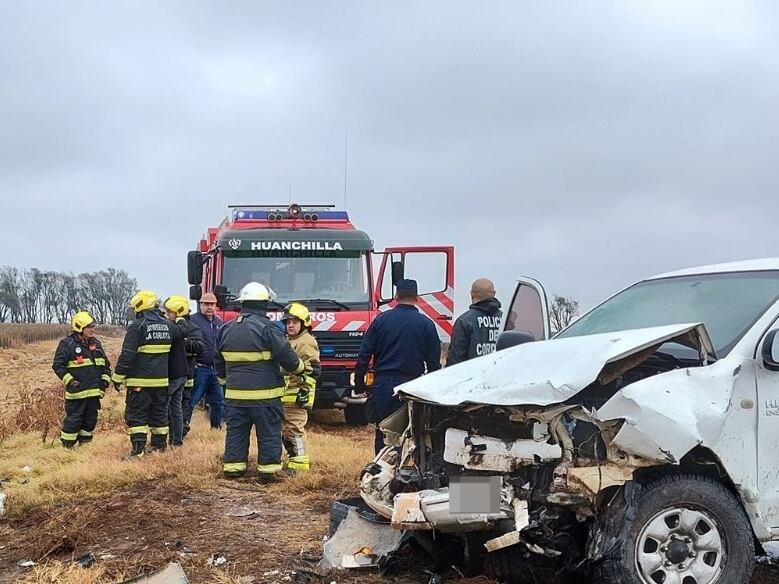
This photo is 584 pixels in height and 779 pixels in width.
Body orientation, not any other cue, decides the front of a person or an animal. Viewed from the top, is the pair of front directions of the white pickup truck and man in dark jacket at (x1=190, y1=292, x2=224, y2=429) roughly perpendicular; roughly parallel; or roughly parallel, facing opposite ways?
roughly perpendicular

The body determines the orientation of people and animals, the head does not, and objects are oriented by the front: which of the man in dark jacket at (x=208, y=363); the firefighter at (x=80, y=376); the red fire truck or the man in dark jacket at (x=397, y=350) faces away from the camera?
the man in dark jacket at (x=397, y=350)

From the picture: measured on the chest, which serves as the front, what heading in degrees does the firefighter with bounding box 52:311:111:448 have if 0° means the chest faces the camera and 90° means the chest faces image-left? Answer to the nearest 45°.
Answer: approximately 315°

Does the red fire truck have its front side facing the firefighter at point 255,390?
yes

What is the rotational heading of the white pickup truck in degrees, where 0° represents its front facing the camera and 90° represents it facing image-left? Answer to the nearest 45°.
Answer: approximately 45°

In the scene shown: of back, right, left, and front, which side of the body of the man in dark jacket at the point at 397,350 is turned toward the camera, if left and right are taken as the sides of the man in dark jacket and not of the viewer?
back

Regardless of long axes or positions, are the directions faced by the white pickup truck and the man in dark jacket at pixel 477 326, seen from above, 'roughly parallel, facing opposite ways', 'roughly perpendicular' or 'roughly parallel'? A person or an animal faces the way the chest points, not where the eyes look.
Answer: roughly perpendicular

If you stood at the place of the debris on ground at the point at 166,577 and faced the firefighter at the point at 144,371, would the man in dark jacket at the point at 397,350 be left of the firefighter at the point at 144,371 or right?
right

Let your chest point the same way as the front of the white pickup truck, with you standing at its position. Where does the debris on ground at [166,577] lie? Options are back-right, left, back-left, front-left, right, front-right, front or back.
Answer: front-right

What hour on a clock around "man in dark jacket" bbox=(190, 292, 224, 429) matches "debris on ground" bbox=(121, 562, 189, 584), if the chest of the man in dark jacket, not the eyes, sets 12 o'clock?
The debris on ground is roughly at 12 o'clock from the man in dark jacket.

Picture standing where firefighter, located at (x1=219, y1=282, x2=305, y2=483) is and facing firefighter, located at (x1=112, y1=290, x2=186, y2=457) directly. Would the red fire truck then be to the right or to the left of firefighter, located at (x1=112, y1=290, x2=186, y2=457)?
right
